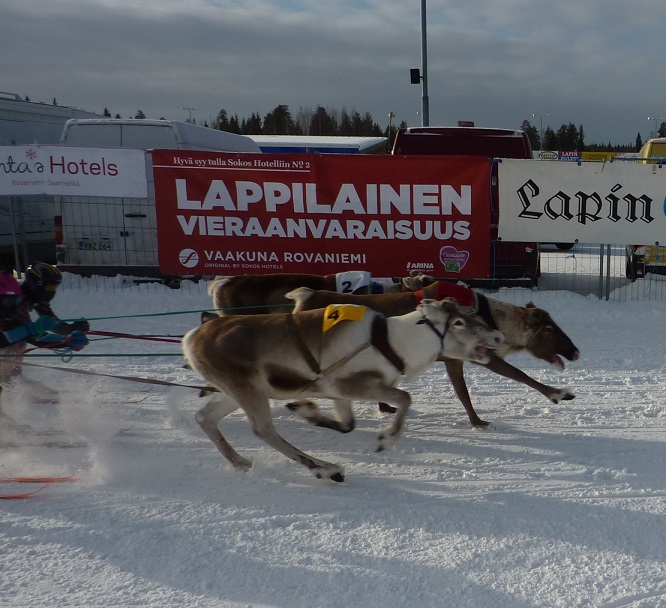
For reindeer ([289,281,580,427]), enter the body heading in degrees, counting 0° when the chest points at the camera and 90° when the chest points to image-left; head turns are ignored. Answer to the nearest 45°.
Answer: approximately 270°

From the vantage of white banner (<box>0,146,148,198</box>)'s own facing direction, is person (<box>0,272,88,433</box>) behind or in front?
in front

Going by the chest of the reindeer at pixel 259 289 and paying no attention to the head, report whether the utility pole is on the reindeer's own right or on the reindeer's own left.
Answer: on the reindeer's own left

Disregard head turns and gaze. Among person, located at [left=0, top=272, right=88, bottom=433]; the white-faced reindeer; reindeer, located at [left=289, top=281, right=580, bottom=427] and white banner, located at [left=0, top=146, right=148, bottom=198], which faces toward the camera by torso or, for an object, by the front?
the white banner

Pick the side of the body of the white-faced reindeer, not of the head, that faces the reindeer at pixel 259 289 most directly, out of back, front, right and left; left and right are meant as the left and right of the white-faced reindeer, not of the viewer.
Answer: left

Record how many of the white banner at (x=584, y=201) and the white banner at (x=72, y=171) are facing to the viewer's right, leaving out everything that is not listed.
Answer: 0

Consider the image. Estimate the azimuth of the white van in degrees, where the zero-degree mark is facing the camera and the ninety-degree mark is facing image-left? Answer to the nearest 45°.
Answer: approximately 225°

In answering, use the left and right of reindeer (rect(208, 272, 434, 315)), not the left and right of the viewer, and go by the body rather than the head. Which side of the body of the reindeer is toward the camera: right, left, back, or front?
right

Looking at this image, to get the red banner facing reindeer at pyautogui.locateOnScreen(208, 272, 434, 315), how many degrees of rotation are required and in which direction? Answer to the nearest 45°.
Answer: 0° — it already faces it

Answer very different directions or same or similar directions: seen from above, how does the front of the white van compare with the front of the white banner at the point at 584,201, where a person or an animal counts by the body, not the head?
very different directions

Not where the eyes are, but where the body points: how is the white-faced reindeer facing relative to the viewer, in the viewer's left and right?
facing to the right of the viewer

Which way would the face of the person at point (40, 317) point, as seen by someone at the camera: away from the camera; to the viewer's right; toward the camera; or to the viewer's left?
to the viewer's right

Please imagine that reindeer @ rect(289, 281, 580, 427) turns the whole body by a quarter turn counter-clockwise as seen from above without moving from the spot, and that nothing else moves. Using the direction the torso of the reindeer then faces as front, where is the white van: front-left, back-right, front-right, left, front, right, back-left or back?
front-left

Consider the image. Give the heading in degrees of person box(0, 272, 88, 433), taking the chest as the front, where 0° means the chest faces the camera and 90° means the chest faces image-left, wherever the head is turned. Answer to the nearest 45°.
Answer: approximately 270°

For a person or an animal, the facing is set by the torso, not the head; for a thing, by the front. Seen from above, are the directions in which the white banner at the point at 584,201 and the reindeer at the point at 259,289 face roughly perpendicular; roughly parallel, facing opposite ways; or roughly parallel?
roughly perpendicular

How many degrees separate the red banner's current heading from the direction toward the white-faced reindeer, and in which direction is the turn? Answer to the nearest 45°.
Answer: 0° — it already faces it
